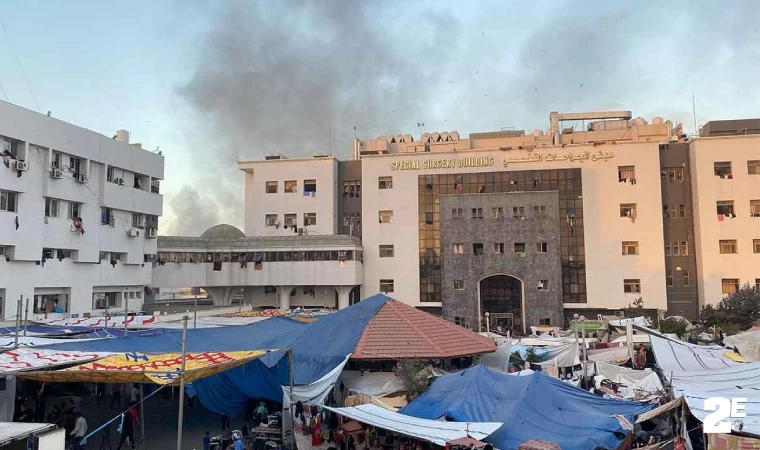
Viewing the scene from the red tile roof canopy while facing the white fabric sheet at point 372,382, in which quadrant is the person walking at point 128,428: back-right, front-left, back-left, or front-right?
front-right

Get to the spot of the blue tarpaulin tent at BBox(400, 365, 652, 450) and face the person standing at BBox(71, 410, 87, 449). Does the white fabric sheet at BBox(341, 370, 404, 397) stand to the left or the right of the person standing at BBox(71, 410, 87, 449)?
right

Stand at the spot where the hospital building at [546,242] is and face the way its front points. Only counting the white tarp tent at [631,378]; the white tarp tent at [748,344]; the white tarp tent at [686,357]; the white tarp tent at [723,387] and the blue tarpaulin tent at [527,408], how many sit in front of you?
5

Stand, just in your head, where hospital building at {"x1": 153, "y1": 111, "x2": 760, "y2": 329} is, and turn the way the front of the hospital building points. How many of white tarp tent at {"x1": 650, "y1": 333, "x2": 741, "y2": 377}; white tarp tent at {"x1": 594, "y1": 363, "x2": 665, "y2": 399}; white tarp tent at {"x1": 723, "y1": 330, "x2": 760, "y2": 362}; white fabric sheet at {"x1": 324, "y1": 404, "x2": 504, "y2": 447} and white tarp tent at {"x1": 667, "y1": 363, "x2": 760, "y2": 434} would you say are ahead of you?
5

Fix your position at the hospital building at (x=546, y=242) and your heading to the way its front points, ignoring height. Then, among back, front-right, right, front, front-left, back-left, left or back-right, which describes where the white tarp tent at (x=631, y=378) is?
front

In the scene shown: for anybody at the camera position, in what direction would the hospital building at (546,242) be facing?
facing the viewer

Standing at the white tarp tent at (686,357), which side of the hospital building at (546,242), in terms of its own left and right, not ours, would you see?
front

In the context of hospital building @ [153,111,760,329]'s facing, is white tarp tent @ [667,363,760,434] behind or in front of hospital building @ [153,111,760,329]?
in front

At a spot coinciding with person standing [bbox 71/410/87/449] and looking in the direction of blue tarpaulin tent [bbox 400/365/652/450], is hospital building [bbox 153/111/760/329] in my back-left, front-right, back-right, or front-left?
front-left

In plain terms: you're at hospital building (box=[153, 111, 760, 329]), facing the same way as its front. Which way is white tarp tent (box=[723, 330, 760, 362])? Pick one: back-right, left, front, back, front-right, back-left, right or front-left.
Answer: front

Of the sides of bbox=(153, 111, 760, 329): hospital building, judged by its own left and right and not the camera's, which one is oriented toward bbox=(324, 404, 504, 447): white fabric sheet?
front

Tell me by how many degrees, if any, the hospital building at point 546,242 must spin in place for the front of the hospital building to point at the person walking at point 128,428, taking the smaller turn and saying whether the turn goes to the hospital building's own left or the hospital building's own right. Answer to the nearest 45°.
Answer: approximately 45° to the hospital building's own right

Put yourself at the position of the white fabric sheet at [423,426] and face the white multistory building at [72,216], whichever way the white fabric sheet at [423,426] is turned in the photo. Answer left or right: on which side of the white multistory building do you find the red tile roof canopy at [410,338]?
right

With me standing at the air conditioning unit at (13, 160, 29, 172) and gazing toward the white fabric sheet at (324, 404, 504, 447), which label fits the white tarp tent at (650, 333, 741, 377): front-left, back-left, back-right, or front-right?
front-left

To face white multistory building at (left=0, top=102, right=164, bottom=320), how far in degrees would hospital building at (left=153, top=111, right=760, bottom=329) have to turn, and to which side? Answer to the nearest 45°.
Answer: approximately 45° to its right

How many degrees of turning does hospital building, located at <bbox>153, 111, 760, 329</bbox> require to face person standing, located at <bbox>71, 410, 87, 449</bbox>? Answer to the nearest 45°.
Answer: approximately 45° to its right

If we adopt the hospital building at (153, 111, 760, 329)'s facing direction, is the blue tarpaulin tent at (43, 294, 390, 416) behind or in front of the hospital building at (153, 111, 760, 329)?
in front

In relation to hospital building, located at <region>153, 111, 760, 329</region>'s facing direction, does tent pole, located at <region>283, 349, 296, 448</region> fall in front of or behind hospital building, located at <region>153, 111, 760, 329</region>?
in front

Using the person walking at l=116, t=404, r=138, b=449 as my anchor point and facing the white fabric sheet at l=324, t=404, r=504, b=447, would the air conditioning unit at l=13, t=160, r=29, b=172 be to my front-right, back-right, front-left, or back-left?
back-left
